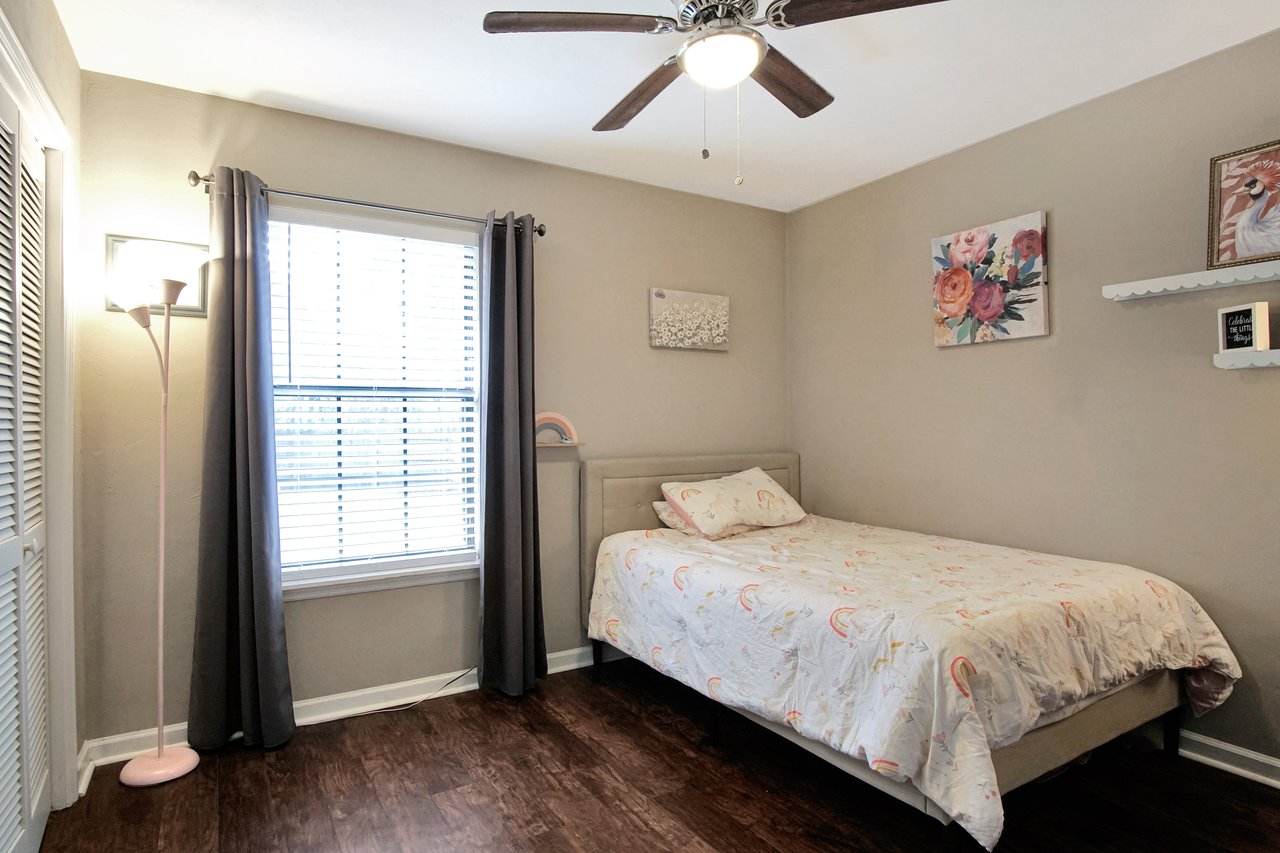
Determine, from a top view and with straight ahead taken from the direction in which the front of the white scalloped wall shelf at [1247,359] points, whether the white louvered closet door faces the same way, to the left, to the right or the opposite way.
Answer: the opposite way

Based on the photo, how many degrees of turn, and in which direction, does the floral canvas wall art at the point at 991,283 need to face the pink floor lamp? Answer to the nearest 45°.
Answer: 0° — it already faces it

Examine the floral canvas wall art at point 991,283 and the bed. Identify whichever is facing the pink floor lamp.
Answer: the floral canvas wall art

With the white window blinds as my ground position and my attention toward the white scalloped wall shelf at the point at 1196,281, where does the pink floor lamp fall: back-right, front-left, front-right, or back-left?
back-right

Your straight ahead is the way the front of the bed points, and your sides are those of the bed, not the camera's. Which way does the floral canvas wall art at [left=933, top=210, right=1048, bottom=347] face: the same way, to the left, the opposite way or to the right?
to the right

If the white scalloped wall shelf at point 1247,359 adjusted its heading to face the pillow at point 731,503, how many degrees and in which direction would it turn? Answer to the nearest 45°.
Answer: approximately 90° to its right

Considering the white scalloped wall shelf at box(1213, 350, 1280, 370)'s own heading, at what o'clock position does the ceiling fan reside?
The ceiling fan is roughly at 1 o'clock from the white scalloped wall shelf.

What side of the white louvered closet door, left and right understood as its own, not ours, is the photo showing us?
right
